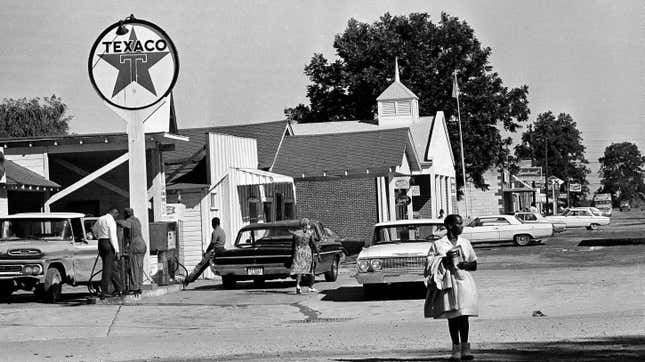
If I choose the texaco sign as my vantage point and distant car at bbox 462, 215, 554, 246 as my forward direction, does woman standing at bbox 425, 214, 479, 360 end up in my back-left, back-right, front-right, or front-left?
back-right

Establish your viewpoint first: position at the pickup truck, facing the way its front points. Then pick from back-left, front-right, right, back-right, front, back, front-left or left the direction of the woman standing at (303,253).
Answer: back-left

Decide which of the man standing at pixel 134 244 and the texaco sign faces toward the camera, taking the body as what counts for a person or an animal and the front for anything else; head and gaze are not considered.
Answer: the texaco sign

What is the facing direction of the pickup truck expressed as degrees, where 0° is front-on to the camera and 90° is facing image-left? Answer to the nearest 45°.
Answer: approximately 45°

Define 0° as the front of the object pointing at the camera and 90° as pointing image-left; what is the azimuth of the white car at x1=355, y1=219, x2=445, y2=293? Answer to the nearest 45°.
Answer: approximately 0°

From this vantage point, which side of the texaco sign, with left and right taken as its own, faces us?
front

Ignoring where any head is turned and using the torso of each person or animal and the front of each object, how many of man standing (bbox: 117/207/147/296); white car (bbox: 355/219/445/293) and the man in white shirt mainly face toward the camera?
1

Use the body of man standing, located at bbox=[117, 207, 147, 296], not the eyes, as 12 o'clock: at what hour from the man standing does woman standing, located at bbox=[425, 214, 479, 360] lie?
The woman standing is roughly at 7 o'clock from the man standing.

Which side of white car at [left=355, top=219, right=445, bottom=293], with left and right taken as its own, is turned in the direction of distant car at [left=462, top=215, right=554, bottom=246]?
back

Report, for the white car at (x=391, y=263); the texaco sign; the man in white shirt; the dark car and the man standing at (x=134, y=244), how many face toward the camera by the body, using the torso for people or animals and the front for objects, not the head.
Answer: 2

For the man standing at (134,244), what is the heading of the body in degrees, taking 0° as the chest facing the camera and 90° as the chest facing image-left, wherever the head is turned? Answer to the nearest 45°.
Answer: approximately 135°

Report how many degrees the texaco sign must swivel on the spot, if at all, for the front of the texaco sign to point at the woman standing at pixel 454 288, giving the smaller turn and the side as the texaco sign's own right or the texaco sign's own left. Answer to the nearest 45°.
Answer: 0° — it already faces them

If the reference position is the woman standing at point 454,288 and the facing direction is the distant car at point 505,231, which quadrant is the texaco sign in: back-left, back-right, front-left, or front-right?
front-left

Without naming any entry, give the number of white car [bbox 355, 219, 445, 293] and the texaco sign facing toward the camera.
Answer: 2
